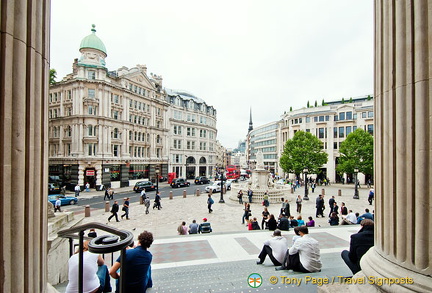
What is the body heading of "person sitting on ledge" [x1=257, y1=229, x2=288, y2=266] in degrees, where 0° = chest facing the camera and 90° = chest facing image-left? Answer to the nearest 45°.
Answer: approximately 135°

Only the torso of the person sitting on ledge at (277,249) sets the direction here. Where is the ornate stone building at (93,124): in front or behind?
in front

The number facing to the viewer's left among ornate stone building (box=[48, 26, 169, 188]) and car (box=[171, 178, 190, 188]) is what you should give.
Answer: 0

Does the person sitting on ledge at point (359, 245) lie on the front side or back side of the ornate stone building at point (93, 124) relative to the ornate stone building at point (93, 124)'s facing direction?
on the front side

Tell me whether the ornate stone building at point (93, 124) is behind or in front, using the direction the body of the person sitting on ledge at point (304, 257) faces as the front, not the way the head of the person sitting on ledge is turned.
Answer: in front

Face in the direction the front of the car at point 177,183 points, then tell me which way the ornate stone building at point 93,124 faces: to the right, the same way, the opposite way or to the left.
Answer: to the right

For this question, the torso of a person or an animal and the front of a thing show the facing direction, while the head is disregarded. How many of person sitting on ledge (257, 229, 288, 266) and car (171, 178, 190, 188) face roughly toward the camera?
0

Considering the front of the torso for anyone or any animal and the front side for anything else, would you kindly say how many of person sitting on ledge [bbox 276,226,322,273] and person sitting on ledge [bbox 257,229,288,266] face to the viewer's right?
0

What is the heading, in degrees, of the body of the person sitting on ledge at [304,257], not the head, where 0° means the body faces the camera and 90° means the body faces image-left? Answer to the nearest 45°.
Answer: approximately 135°

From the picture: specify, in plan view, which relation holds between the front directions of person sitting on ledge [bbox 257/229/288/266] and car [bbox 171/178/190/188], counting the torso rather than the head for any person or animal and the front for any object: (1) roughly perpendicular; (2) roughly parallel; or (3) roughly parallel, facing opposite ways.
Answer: roughly perpendicular
